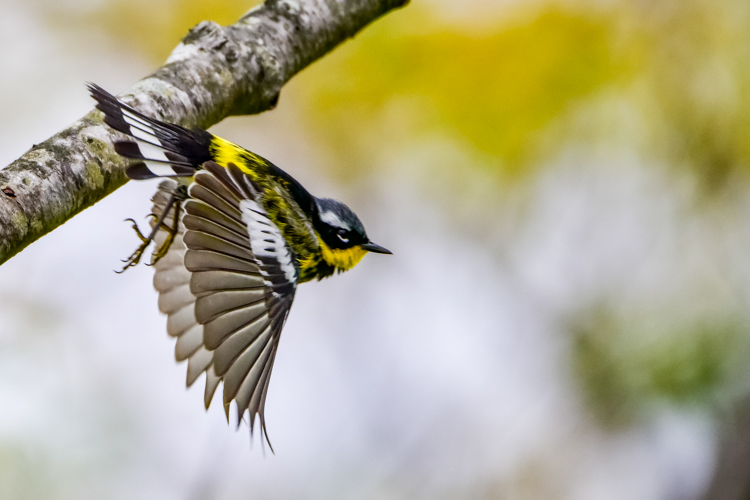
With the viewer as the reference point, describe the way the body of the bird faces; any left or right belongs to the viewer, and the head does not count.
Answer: facing to the right of the viewer
